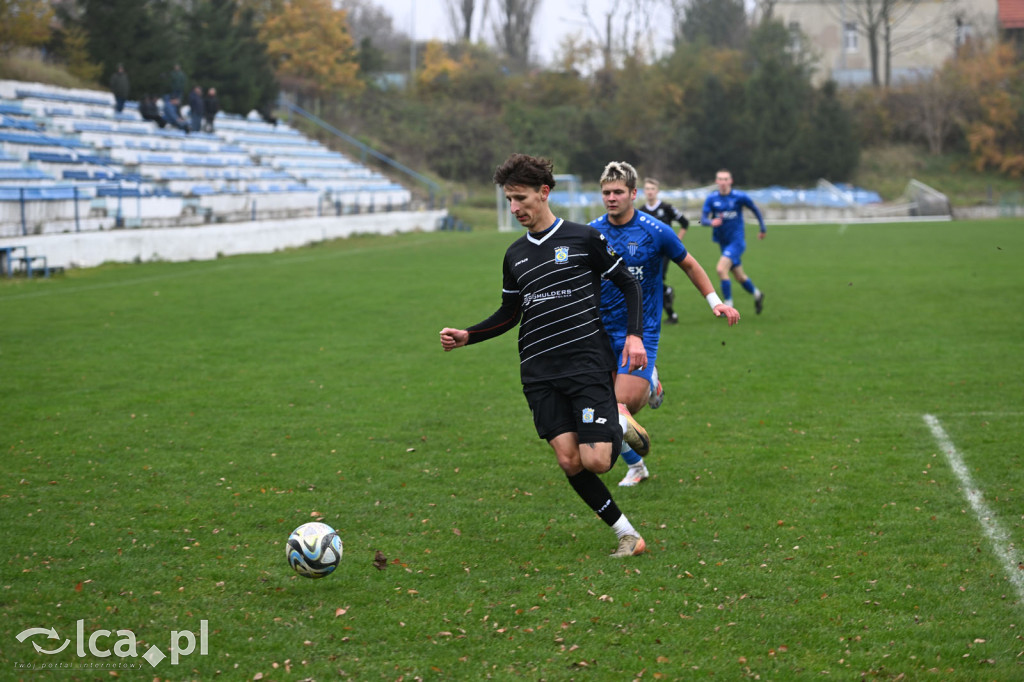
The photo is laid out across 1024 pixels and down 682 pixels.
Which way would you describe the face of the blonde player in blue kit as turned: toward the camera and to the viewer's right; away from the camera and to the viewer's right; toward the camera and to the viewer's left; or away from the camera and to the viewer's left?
toward the camera and to the viewer's left

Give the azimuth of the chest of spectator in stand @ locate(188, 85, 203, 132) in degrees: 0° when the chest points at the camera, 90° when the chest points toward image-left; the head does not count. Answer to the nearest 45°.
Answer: approximately 315°

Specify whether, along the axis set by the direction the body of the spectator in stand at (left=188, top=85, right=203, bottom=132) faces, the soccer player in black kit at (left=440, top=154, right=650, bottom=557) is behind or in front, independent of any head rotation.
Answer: in front

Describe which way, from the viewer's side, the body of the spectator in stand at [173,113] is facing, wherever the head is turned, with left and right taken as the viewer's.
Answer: facing the viewer and to the right of the viewer

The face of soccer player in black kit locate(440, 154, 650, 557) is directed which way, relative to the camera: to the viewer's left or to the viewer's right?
to the viewer's left

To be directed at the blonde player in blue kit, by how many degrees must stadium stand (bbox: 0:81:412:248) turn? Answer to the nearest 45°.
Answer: approximately 45° to its right

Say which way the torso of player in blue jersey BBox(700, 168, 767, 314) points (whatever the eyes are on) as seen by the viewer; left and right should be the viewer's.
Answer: facing the viewer and to the left of the viewer

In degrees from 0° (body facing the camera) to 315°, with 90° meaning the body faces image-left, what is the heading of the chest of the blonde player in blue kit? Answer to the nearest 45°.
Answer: approximately 45°

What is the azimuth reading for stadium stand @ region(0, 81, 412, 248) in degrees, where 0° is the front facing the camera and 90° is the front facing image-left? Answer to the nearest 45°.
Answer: approximately 315°
